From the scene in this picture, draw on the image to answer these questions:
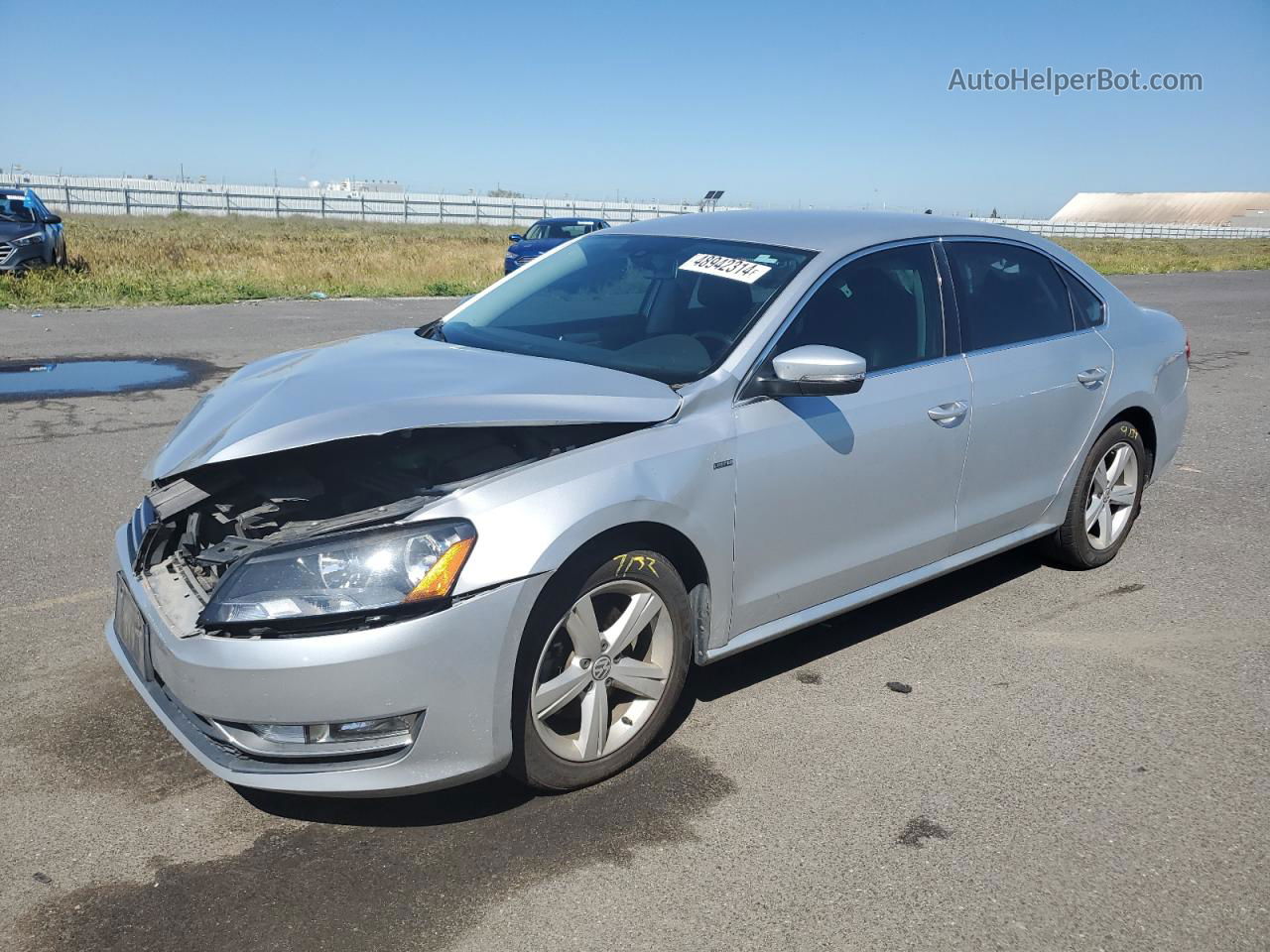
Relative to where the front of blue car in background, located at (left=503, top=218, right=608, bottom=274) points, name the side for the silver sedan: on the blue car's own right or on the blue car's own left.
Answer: on the blue car's own left

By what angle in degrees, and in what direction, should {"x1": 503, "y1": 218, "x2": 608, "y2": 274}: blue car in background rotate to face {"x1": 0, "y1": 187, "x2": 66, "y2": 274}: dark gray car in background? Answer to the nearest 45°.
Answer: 0° — it already faces it

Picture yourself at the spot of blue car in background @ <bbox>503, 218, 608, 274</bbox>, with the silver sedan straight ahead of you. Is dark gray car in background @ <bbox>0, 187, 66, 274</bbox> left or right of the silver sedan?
right

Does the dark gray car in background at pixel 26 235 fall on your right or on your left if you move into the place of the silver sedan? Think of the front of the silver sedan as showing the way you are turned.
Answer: on your right

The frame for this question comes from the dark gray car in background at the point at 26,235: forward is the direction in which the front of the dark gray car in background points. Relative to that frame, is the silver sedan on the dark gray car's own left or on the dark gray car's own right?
on the dark gray car's own left

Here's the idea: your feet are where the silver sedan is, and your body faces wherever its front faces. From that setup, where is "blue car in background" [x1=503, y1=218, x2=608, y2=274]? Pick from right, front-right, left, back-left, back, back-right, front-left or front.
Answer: back-right

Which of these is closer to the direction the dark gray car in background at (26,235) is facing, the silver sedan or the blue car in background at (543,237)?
the silver sedan

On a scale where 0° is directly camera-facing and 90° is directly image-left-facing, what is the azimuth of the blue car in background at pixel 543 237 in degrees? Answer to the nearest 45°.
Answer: approximately 45°
